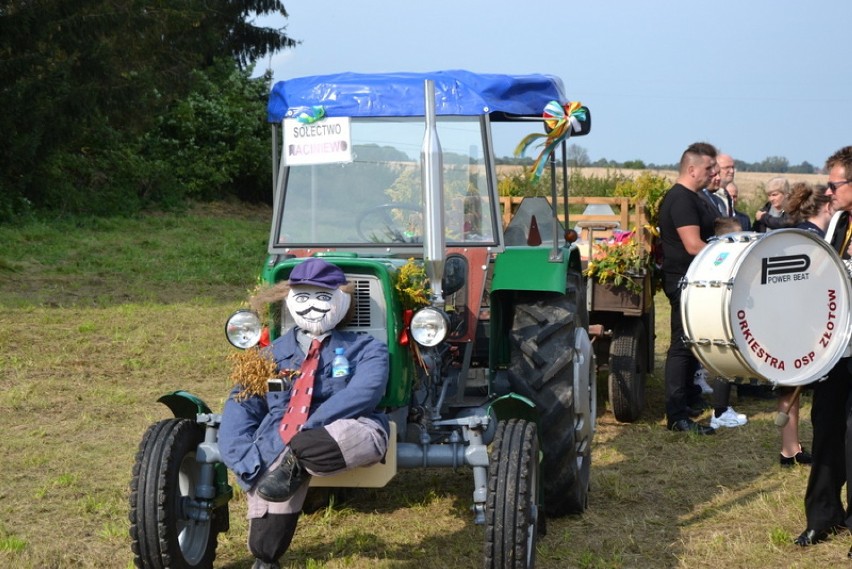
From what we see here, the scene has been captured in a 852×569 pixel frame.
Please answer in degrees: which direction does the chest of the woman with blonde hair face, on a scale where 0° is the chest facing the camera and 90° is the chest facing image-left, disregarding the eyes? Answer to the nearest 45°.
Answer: approximately 45°

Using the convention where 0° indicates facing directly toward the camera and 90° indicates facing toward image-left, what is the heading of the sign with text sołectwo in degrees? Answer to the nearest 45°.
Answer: approximately 0°

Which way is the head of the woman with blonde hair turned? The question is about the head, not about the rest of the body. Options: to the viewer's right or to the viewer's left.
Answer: to the viewer's left
